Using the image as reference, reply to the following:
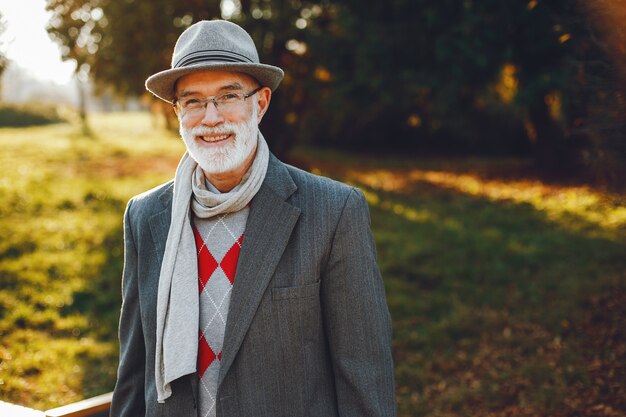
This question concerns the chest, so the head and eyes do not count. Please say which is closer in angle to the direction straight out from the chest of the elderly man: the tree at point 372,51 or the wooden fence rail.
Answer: the wooden fence rail

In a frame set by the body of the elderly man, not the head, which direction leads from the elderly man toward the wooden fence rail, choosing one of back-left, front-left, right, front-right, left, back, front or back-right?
right
